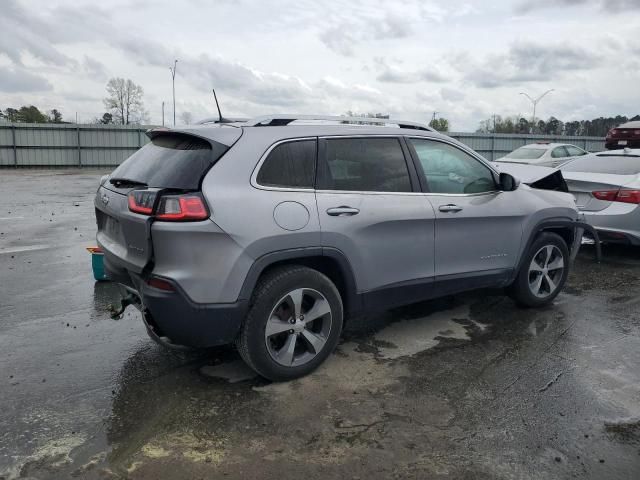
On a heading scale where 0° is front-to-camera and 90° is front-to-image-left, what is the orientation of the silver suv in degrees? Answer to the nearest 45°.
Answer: approximately 225°

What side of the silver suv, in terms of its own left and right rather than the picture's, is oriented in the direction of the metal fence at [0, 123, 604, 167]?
left

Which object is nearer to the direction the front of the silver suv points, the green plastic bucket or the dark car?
the dark car

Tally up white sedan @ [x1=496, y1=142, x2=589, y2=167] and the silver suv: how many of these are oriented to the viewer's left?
0
